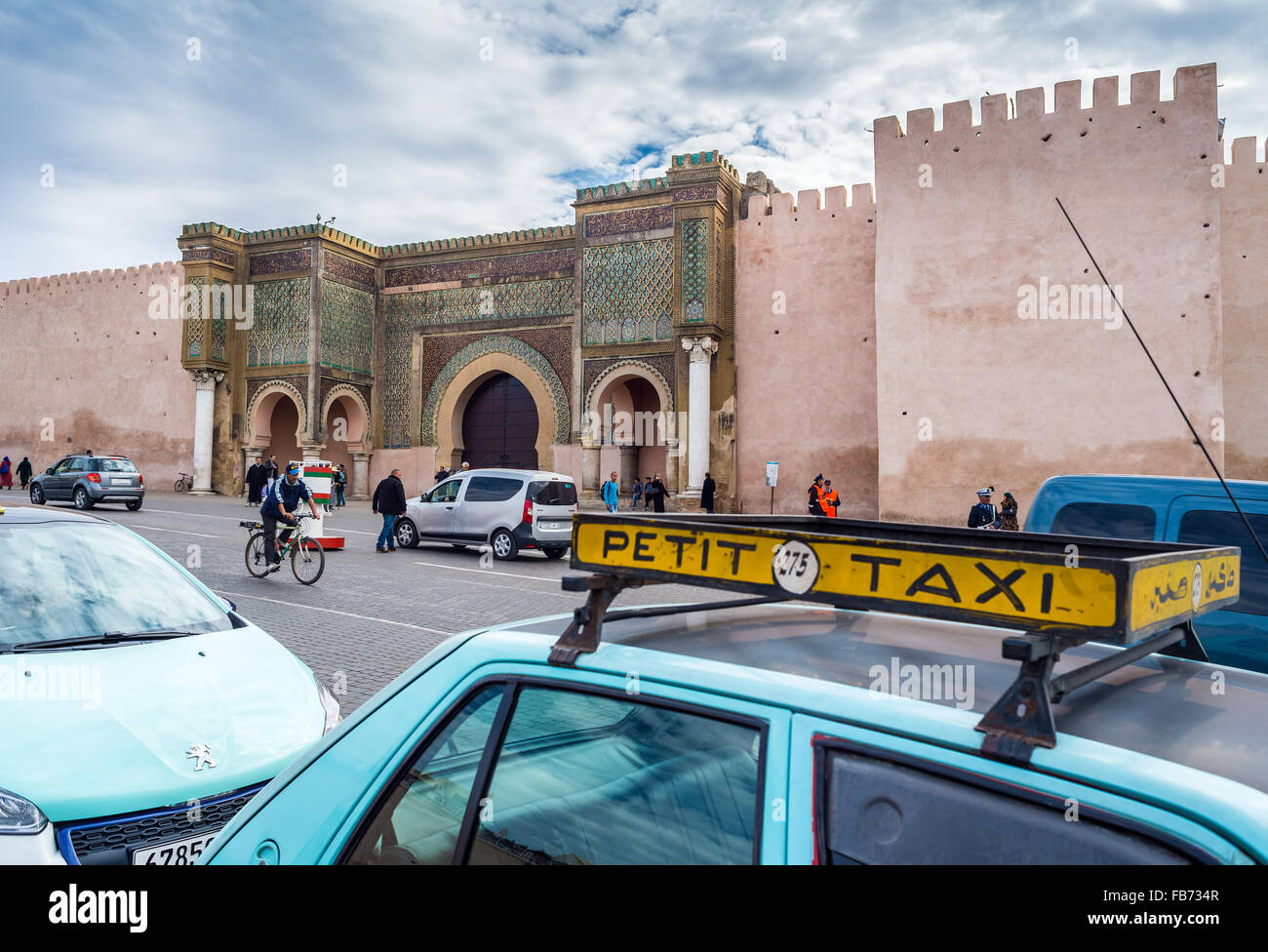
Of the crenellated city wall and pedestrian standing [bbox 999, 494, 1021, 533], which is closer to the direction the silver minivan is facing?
the crenellated city wall

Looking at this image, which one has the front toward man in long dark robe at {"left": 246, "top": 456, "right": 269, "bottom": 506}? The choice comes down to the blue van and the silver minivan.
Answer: the silver minivan

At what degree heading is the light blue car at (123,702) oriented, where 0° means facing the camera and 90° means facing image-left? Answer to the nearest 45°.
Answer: approximately 315°

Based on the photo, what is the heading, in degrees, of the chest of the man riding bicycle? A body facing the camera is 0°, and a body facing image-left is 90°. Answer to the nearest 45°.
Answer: approximately 315°

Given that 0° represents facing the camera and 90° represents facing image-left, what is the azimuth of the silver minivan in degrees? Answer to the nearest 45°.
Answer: approximately 135°

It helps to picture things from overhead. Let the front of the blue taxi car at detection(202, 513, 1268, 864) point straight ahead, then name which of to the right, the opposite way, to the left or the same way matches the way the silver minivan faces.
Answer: the opposite way

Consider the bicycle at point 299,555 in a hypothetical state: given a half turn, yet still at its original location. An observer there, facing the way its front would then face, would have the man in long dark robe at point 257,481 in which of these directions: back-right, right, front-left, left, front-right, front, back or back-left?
front-right

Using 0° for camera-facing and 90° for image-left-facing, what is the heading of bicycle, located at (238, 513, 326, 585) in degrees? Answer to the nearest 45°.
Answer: approximately 315°
